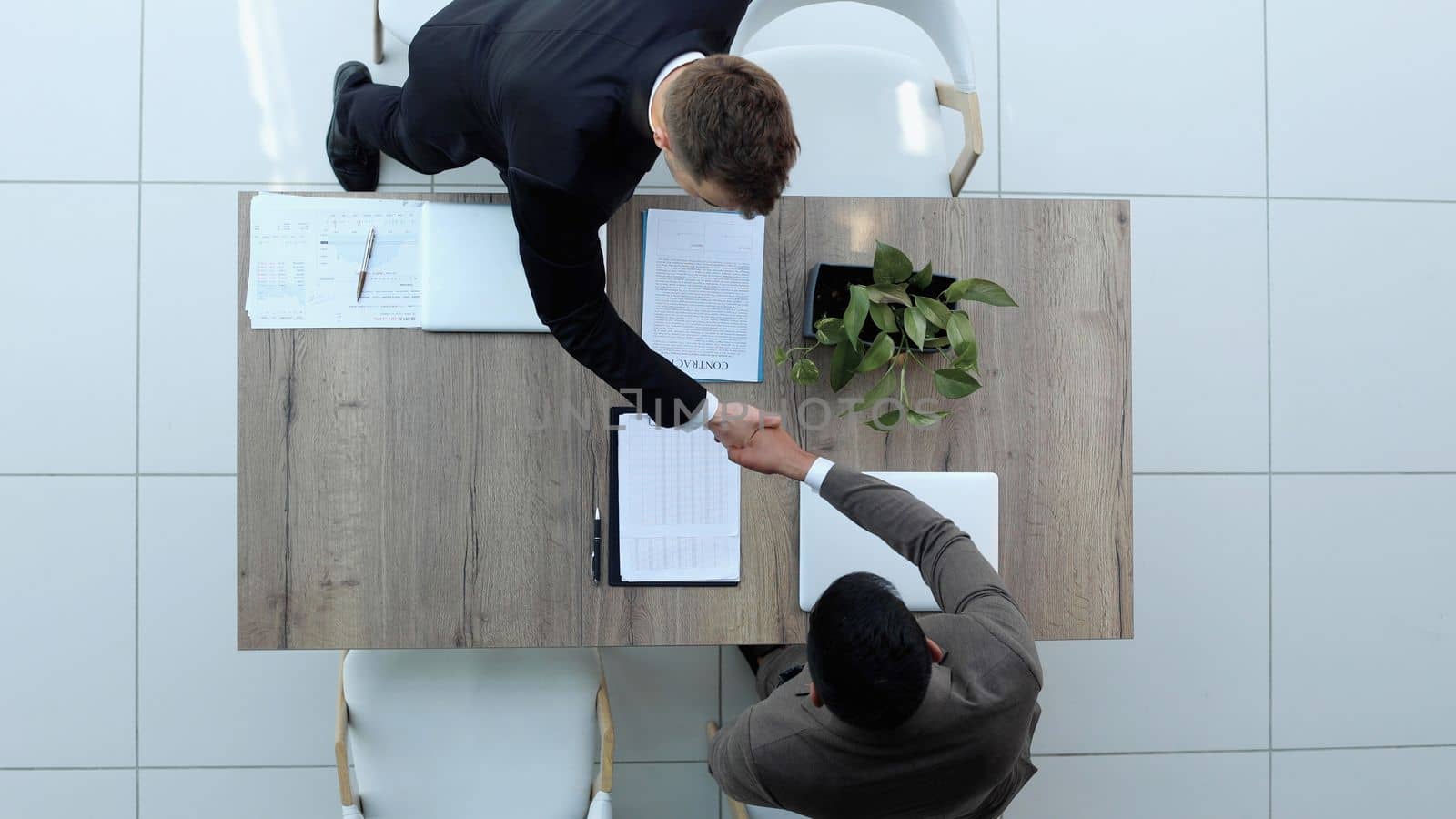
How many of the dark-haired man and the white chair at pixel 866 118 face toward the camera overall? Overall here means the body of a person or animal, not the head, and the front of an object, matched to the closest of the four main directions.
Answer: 1

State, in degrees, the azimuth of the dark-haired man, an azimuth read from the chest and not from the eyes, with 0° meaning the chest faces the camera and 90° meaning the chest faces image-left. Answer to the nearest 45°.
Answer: approximately 135°

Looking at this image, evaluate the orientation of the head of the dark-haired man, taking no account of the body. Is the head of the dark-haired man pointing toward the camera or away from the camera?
away from the camera

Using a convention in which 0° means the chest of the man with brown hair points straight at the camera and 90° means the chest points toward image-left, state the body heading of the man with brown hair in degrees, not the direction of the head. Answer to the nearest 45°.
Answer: approximately 315°

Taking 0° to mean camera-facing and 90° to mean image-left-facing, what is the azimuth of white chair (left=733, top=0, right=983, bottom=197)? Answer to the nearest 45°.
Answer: approximately 0°

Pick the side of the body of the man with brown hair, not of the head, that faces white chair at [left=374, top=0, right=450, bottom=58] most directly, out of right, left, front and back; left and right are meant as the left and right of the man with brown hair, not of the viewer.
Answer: back
